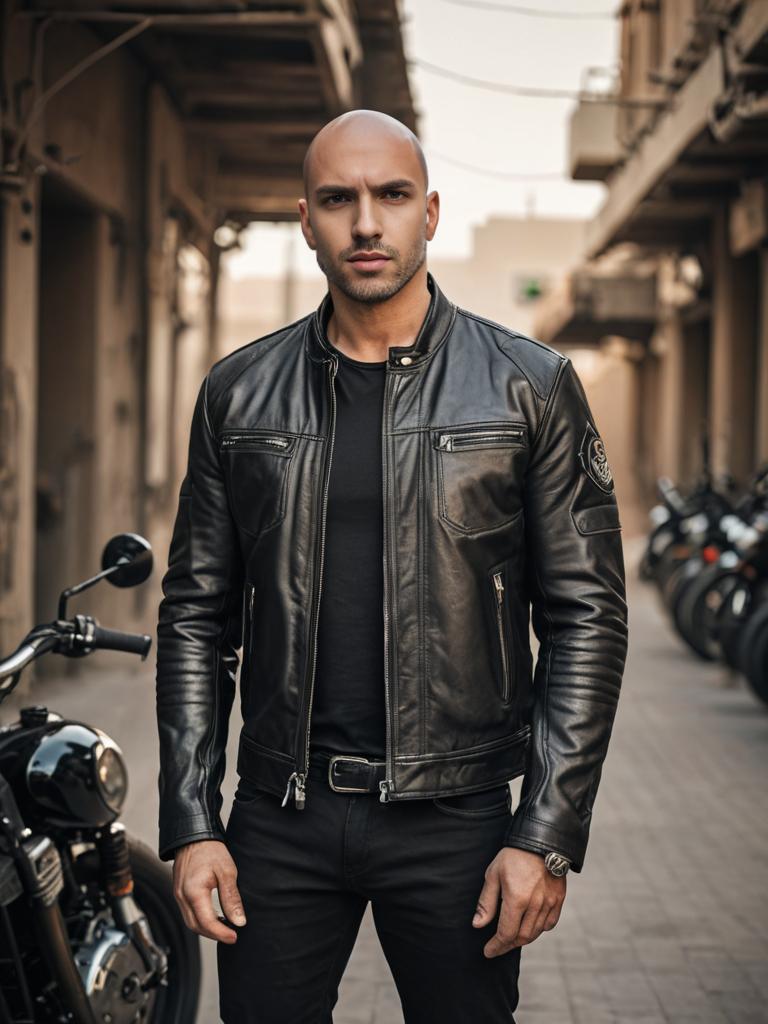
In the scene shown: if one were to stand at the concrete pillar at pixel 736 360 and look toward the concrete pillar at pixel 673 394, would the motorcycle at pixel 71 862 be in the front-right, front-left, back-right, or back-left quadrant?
back-left

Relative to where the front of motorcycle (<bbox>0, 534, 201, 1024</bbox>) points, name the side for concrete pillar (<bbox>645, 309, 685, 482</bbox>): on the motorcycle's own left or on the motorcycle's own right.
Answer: on the motorcycle's own left

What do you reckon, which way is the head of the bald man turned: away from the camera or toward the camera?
toward the camera

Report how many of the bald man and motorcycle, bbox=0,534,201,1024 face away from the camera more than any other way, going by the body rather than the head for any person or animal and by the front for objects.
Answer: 0

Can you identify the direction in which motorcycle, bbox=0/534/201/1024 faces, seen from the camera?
facing the viewer and to the right of the viewer

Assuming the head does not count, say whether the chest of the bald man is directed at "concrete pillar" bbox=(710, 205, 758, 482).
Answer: no

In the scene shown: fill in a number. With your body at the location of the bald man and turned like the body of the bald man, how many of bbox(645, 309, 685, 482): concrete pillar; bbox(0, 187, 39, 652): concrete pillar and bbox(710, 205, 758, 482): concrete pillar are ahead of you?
0

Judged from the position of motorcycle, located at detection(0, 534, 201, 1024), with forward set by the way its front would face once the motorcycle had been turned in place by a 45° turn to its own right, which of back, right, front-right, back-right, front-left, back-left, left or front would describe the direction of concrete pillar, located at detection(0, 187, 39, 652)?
back

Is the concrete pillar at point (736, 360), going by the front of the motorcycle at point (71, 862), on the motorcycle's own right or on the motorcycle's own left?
on the motorcycle's own left

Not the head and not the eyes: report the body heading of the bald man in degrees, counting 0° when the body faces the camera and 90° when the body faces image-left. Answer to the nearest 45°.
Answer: approximately 0°
